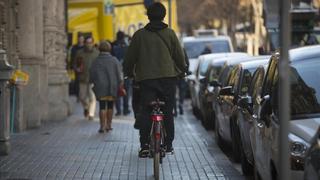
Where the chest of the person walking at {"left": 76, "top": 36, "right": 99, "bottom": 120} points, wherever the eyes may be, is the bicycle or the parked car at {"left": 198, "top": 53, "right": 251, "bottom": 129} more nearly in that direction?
the bicycle

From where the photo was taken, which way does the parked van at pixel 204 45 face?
toward the camera

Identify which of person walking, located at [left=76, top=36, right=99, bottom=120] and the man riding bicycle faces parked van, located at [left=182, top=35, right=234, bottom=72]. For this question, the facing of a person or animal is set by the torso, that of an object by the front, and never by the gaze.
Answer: the man riding bicycle

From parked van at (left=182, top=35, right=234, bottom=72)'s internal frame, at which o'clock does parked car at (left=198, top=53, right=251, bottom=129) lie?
parked car at (left=198, top=53, right=251, bottom=129) is roughly at 12 o'clock from parked van at (left=182, top=35, right=234, bottom=72).

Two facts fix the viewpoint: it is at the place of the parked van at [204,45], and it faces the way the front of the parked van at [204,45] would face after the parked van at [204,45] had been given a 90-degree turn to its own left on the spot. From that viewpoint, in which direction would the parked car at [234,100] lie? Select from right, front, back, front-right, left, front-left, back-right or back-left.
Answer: right

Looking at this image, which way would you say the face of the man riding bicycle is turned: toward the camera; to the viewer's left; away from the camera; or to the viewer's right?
away from the camera

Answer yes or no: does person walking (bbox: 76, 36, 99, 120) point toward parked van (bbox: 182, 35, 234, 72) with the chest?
no

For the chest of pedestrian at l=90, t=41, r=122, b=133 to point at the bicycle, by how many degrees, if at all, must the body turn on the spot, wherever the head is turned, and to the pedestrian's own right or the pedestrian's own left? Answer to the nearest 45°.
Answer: approximately 180°

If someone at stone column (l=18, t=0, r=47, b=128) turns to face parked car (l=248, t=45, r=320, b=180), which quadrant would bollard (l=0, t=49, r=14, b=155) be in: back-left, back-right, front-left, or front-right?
front-right

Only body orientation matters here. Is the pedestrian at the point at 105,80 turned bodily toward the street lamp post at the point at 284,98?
no

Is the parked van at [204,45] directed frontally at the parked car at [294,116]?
yes

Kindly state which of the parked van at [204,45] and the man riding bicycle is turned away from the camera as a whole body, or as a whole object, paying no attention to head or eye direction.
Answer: the man riding bicycle

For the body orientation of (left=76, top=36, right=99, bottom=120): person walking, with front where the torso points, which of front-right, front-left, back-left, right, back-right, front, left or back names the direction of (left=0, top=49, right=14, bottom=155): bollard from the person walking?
front

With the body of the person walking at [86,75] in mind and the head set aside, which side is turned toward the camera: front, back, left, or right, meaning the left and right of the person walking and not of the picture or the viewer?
front

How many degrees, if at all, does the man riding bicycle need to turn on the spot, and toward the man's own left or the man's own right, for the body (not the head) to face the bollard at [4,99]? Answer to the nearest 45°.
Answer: approximately 45° to the man's own left

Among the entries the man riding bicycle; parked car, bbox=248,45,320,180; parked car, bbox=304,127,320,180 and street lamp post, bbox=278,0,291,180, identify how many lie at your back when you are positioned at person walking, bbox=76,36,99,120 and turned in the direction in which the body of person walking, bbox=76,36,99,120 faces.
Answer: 0

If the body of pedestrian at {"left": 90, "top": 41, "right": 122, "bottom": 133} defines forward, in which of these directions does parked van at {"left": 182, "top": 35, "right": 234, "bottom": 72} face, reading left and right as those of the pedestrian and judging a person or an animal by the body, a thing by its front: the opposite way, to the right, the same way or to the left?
the opposite way

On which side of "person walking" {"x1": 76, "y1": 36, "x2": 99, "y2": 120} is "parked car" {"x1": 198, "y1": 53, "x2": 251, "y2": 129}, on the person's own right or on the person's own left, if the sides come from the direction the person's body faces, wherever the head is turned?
on the person's own left

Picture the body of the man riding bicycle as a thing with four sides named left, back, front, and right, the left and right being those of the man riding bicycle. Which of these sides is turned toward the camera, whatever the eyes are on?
back
